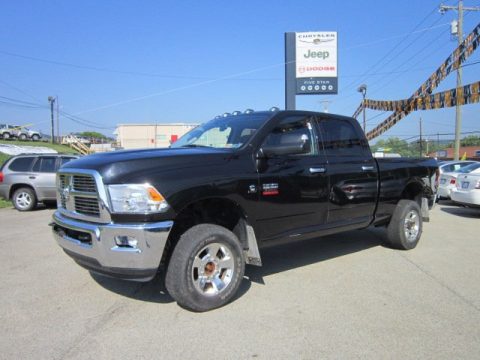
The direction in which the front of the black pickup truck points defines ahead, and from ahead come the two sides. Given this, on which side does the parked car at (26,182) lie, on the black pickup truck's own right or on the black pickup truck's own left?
on the black pickup truck's own right

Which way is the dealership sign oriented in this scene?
toward the camera

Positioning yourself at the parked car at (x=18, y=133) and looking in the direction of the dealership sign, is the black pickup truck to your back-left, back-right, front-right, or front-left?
front-right

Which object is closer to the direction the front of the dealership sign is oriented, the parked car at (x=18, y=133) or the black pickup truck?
the black pickup truck

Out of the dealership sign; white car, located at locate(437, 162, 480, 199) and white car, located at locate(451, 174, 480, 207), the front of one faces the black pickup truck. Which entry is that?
the dealership sign

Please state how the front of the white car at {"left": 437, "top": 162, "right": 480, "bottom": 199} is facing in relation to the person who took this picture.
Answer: facing away from the viewer and to the right of the viewer

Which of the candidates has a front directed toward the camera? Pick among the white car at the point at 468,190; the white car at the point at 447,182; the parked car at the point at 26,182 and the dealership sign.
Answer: the dealership sign

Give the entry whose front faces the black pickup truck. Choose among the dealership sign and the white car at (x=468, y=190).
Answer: the dealership sign

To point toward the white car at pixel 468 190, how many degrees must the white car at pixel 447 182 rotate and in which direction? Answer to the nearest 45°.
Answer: approximately 135° to its right

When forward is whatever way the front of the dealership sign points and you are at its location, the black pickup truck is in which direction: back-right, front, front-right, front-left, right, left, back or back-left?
front

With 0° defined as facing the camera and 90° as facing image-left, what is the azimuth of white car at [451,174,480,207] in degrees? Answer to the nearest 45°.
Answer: approximately 225°

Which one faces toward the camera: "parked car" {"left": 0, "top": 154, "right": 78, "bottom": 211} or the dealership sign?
the dealership sign

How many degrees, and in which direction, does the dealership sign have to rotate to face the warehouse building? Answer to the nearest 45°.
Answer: approximately 135° to its right

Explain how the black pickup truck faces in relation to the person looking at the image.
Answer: facing the viewer and to the left of the viewer
